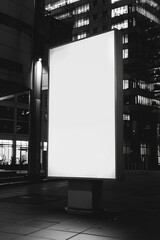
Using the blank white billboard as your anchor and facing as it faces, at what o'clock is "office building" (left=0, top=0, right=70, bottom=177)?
The office building is roughly at 4 o'clock from the blank white billboard.

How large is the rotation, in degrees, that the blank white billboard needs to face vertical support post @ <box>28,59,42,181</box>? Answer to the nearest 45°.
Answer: approximately 135° to its right

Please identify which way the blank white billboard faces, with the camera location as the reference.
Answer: facing the viewer and to the left of the viewer
